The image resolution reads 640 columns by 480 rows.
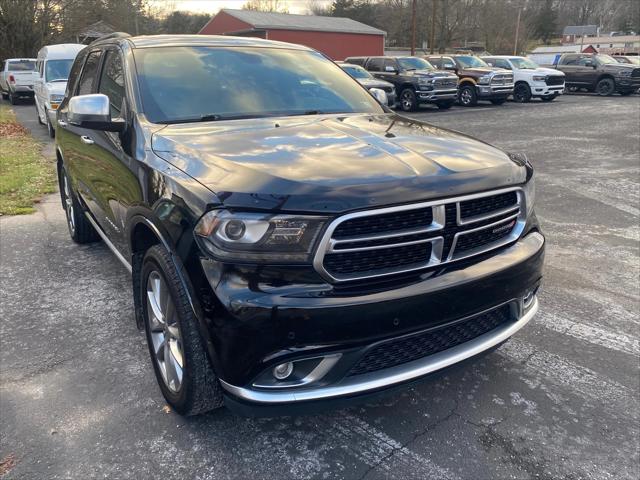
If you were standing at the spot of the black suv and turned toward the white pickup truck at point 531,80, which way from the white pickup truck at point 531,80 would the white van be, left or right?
left

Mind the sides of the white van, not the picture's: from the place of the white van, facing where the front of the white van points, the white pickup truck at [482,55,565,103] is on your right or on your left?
on your left

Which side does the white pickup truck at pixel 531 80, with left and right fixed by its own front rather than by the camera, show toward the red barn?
back

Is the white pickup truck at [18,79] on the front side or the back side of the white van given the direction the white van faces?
on the back side

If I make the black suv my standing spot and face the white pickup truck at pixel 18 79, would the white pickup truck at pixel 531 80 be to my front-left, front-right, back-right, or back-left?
front-right

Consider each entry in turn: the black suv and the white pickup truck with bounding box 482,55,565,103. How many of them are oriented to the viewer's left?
0

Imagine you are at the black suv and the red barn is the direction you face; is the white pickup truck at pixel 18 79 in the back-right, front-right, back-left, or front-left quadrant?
front-left

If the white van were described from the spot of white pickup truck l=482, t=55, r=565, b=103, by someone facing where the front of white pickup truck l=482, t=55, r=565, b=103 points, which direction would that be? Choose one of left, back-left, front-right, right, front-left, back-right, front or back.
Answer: right

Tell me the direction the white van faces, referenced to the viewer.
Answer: facing the viewer and to the right of the viewer

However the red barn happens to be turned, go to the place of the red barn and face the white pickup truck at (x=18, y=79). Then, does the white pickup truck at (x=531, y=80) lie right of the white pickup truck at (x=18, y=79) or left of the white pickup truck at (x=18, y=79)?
left

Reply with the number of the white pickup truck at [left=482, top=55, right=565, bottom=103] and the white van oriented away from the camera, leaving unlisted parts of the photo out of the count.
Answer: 0

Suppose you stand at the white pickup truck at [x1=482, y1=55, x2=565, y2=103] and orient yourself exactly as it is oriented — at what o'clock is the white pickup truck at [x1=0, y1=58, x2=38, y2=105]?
the white pickup truck at [x1=0, y1=58, x2=38, y2=105] is roughly at 4 o'clock from the white pickup truck at [x1=482, y1=55, x2=565, y2=103].

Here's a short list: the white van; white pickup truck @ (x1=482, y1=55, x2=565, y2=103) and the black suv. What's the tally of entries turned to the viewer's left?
0

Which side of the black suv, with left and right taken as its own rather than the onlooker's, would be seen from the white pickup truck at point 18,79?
back
